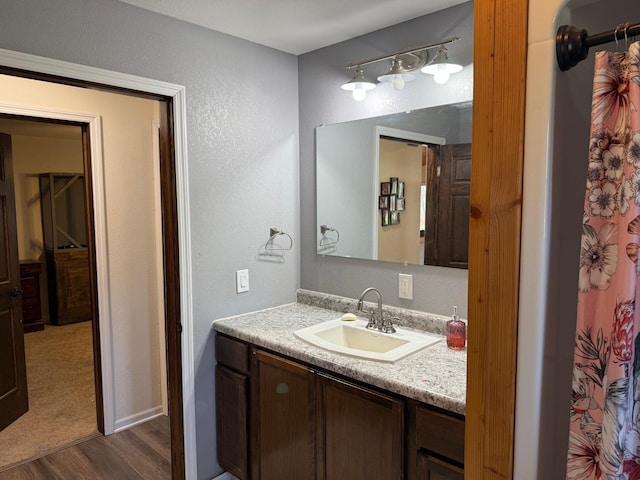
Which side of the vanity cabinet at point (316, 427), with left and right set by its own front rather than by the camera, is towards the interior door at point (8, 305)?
right

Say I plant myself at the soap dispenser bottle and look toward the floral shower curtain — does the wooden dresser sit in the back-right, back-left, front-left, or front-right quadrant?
back-right

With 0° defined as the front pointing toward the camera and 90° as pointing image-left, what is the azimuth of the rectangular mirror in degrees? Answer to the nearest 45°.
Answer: approximately 45°

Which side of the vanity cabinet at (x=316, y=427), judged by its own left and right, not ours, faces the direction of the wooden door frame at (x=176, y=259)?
right

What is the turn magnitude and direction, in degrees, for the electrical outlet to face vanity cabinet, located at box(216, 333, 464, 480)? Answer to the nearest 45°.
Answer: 0° — it already faces it

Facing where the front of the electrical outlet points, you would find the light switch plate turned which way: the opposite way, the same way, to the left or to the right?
to the left

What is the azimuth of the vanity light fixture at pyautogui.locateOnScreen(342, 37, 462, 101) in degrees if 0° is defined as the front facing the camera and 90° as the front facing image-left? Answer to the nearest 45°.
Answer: approximately 45°

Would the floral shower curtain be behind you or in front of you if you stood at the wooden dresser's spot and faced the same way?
in front
